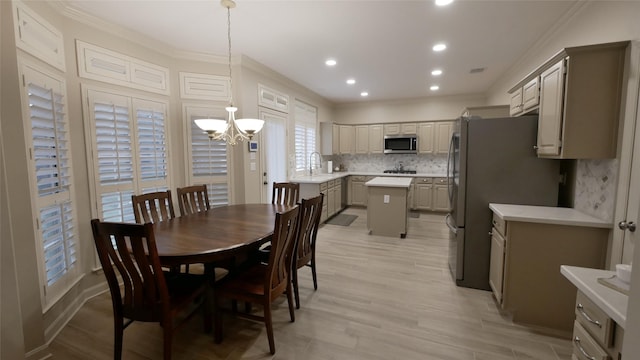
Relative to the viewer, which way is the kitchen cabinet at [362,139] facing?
toward the camera

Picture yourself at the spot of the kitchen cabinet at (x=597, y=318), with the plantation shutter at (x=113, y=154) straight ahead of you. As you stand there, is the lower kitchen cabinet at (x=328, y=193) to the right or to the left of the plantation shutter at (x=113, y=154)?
right

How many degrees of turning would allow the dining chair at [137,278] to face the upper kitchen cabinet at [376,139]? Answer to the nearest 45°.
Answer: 0° — it already faces it

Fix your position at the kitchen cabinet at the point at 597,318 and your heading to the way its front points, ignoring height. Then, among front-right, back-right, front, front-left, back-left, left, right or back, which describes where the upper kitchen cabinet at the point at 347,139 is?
right

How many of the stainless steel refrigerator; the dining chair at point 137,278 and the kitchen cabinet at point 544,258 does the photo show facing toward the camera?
0

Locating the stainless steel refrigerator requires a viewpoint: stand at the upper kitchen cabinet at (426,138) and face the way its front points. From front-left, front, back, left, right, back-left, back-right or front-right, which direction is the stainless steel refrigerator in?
front

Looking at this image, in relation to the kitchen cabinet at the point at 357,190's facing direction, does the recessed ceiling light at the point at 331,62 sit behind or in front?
in front

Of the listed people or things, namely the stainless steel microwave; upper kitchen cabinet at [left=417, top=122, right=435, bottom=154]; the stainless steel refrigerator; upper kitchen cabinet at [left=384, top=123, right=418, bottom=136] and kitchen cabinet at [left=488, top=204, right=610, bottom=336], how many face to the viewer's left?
2

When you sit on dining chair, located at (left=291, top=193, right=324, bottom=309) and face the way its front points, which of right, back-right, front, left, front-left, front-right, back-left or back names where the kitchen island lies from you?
right

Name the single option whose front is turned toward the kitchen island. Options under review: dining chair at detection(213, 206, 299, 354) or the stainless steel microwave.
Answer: the stainless steel microwave

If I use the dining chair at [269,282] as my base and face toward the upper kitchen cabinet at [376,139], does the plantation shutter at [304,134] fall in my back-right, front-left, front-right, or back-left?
front-left

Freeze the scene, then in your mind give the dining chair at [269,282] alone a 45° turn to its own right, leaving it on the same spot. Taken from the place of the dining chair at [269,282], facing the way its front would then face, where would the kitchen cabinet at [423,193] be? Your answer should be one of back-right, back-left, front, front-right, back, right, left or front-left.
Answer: front-right

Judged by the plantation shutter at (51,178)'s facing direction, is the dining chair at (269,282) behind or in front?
in front

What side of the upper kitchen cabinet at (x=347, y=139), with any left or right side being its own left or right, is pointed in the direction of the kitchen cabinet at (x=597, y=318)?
front

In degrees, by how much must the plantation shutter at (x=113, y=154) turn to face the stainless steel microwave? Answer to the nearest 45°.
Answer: approximately 45° to its left

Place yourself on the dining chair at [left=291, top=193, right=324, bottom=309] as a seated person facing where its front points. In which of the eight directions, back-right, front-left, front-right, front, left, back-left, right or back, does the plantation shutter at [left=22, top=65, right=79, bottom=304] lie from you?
front-left

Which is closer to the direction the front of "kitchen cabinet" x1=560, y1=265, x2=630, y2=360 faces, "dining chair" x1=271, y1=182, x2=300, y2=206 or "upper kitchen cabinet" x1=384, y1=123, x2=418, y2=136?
the dining chair

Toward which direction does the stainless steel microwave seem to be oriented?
toward the camera

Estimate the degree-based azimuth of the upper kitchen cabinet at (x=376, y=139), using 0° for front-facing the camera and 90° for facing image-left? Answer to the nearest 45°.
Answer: approximately 0°

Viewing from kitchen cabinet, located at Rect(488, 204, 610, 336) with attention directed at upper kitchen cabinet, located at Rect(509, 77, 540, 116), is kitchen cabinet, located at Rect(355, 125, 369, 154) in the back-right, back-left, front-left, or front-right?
front-left

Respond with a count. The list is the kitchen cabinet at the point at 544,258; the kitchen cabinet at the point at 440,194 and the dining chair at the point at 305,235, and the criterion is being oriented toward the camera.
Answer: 1
